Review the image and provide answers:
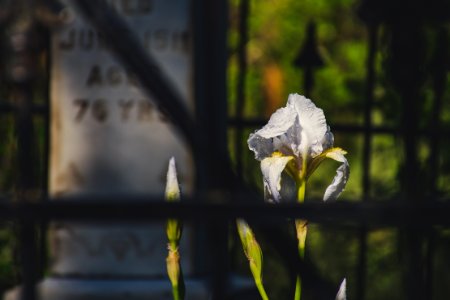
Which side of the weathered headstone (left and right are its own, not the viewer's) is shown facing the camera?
front

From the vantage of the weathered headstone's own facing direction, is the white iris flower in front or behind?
in front

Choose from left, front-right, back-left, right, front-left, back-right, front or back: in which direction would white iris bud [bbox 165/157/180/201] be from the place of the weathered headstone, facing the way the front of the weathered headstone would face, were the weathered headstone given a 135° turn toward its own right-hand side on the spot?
back-left
